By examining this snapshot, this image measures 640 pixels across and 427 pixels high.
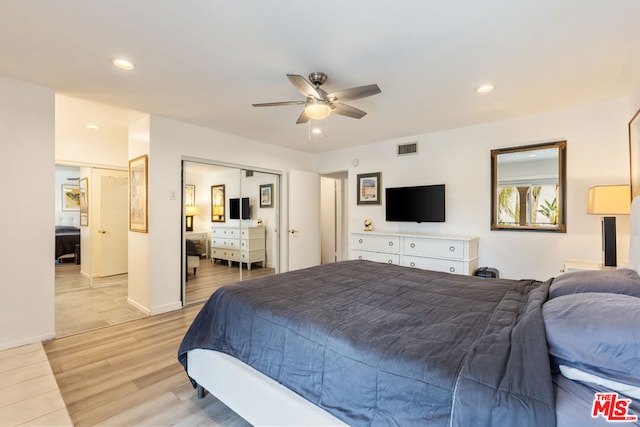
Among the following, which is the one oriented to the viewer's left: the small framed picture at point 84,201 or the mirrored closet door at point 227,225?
the small framed picture

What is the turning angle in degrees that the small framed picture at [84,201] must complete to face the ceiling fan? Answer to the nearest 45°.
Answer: approximately 90° to its left

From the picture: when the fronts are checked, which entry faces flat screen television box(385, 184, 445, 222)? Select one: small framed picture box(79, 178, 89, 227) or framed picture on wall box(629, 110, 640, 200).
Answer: the framed picture on wall

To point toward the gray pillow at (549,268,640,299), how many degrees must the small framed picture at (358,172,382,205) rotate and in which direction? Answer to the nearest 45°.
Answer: approximately 45° to its left

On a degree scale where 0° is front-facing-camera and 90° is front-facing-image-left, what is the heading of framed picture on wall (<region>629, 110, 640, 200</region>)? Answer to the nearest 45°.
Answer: approximately 90°

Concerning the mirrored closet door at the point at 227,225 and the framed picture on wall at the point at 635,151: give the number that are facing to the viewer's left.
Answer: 1

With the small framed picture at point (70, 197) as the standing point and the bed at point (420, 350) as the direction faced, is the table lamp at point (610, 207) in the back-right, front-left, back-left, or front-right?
front-left

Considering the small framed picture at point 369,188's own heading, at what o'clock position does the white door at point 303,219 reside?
The white door is roughly at 2 o'clock from the small framed picture.

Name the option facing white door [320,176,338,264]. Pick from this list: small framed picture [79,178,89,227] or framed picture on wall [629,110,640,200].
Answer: the framed picture on wall

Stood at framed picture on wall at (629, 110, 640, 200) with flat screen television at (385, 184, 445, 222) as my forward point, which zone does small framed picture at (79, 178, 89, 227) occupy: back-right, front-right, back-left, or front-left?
front-left

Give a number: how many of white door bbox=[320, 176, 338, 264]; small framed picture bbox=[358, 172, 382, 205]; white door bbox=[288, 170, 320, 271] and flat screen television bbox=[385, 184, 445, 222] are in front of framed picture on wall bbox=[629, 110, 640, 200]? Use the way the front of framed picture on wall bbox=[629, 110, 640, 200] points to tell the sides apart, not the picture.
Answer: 4

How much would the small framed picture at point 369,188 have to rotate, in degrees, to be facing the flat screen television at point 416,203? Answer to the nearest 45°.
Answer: approximately 90° to its left

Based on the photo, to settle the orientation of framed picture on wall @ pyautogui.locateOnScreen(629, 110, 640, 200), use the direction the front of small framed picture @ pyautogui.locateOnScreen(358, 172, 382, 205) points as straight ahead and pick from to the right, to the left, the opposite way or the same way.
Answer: to the right

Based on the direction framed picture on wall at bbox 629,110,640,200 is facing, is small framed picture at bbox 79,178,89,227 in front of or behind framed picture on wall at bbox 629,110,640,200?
in front

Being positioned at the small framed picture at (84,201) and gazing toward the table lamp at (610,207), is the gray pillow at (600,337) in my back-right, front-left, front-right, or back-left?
front-right

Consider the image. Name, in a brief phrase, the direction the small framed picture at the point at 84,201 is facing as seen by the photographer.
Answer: facing to the left of the viewer

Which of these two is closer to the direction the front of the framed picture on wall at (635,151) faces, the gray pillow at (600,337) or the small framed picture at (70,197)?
the small framed picture
